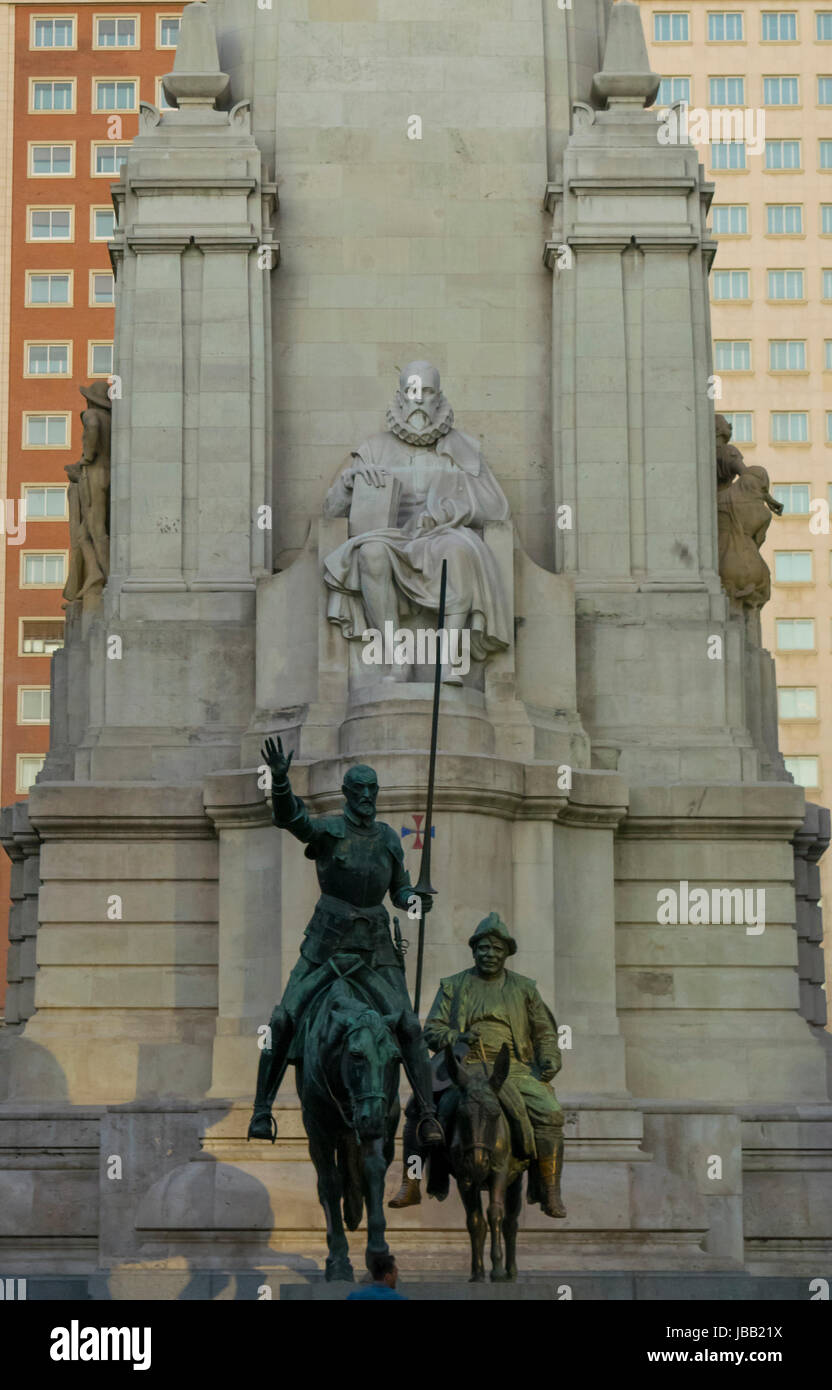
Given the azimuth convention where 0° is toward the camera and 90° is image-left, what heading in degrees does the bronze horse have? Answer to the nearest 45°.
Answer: approximately 0°

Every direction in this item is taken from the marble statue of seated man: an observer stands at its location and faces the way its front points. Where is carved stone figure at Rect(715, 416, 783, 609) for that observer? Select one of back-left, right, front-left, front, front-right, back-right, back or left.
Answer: back-left

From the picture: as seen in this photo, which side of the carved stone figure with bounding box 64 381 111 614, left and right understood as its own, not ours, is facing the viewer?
left

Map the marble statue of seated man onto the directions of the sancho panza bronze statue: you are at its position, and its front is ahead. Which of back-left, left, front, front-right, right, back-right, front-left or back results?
back

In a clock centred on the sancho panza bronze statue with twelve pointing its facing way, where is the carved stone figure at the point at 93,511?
The carved stone figure is roughly at 5 o'clock from the sancho panza bronze statue.

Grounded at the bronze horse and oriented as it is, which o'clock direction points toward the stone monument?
The stone monument is roughly at 6 o'clock from the bronze horse.

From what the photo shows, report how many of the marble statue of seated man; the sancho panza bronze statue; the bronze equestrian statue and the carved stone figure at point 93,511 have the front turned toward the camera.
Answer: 3

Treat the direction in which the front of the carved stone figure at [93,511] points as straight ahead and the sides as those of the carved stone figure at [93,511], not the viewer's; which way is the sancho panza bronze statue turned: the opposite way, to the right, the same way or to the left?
to the left

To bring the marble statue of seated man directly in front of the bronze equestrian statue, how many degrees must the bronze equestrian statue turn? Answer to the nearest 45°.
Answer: approximately 180°

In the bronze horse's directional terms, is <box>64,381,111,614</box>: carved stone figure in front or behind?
behind

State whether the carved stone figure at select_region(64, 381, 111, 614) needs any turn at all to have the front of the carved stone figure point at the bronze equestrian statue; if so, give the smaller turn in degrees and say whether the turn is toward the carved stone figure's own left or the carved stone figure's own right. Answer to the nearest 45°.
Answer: approximately 90° to the carved stone figure's own left
